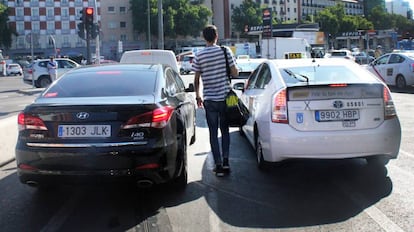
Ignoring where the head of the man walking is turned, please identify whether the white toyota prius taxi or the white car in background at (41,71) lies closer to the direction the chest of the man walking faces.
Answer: the white car in background

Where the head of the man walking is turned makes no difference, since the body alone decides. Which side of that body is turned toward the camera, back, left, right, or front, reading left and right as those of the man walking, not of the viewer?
back

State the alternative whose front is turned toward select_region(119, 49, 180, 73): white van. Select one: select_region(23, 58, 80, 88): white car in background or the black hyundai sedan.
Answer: the black hyundai sedan

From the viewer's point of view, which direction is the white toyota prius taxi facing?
away from the camera

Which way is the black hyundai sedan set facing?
away from the camera
